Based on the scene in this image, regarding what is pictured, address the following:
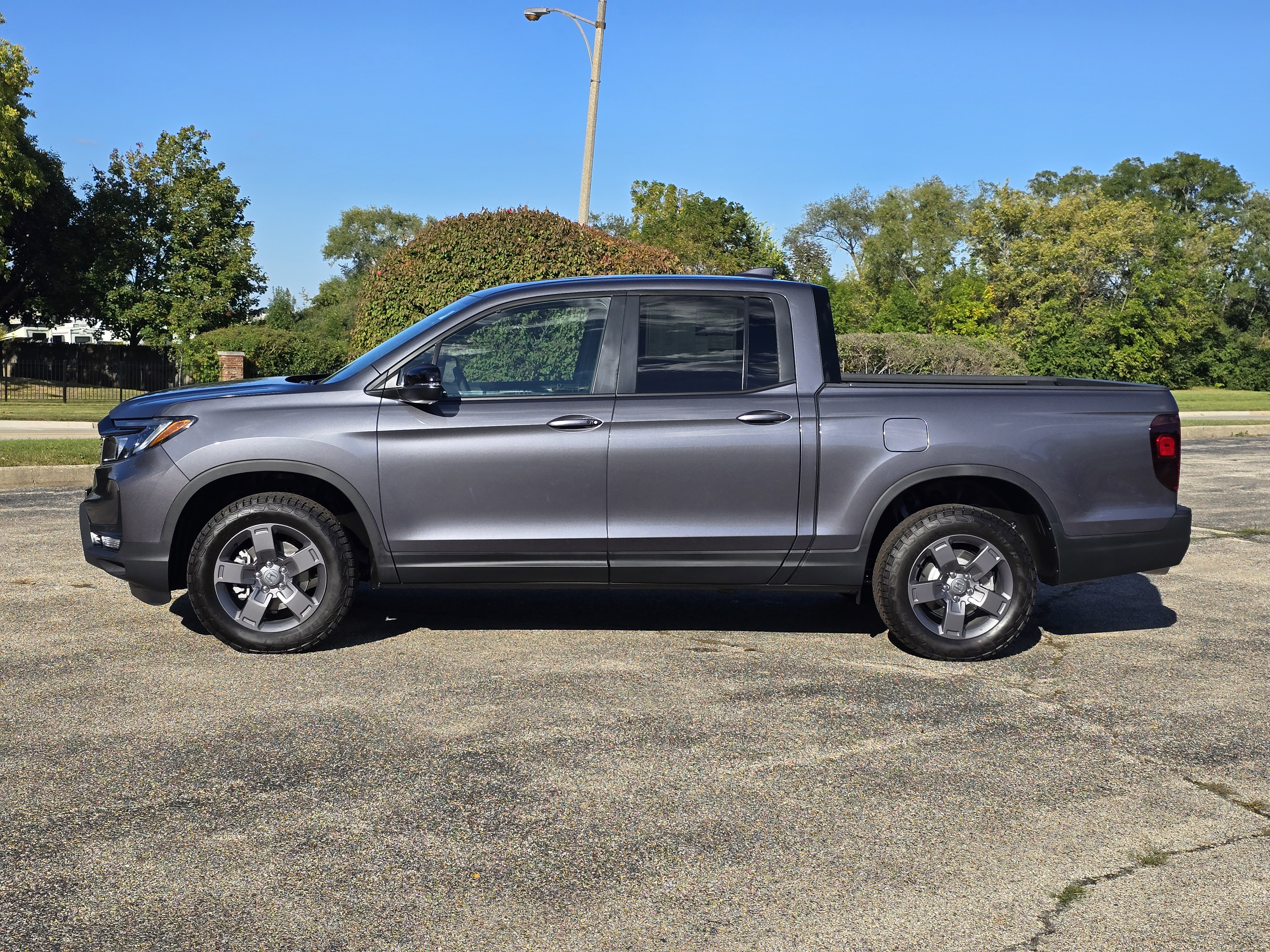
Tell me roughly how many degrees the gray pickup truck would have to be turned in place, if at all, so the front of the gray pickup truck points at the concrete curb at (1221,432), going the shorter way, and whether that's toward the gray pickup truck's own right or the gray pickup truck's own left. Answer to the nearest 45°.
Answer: approximately 135° to the gray pickup truck's own right

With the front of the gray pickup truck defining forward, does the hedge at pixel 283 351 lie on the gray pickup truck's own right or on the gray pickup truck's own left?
on the gray pickup truck's own right

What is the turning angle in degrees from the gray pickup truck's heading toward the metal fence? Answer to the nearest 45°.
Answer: approximately 45° to its right

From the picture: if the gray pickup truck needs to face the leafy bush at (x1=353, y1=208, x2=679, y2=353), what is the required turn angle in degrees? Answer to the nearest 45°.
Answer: approximately 90° to its right

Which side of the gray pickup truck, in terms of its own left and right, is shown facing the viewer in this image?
left

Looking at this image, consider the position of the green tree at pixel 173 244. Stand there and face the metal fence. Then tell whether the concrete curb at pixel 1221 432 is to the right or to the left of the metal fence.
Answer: left

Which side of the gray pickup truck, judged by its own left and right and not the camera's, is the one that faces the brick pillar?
right

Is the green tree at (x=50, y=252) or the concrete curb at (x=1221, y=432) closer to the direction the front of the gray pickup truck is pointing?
the green tree

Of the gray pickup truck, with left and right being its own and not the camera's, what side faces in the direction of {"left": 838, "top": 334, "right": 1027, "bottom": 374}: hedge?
right
